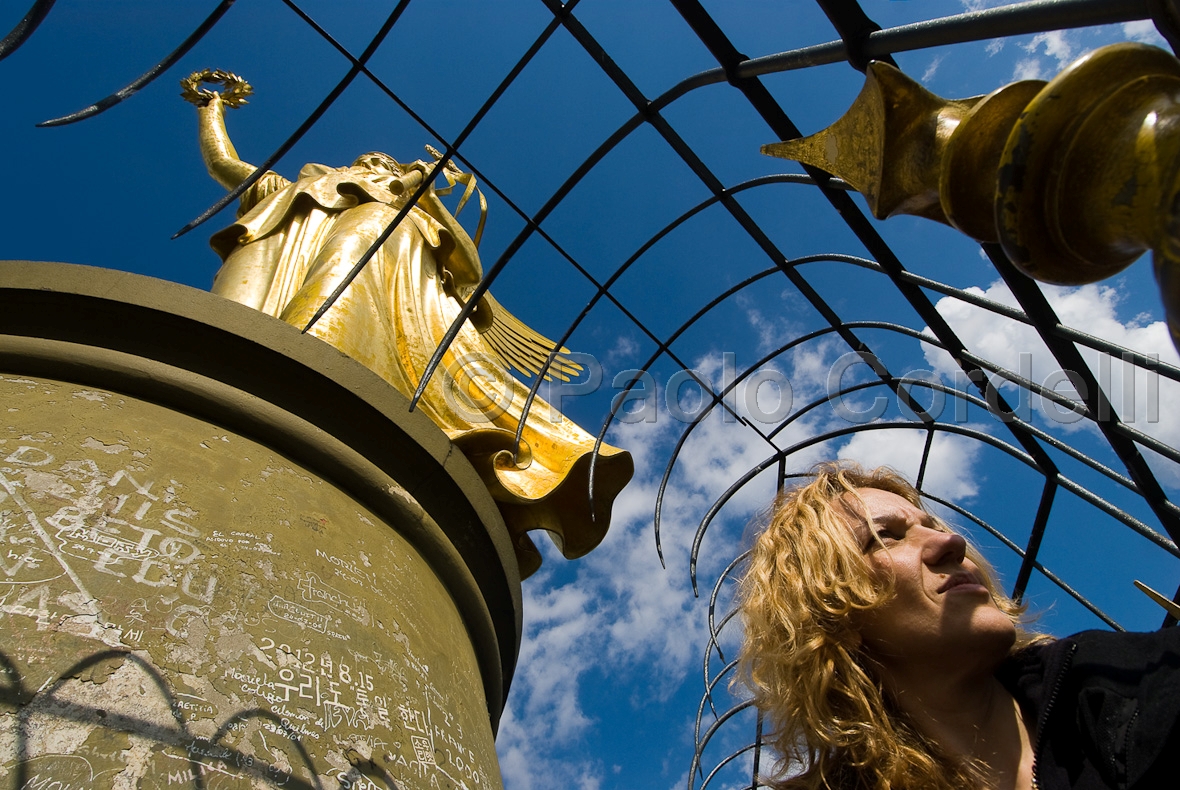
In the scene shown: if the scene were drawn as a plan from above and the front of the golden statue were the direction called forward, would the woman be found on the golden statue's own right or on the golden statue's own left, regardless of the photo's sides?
on the golden statue's own left

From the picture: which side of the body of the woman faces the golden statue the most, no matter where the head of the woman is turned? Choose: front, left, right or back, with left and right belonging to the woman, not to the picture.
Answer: back

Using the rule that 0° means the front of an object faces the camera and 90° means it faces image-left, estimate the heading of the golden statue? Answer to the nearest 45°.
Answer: approximately 45°

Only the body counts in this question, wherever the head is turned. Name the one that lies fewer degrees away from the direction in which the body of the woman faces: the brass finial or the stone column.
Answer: the brass finial

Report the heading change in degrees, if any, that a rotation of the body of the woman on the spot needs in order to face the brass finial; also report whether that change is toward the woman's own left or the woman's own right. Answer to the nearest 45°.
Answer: approximately 45° to the woman's own right

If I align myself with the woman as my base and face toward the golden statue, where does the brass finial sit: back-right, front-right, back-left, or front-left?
back-left

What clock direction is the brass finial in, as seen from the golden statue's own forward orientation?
The brass finial is roughly at 10 o'clock from the golden statue.
